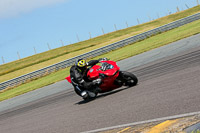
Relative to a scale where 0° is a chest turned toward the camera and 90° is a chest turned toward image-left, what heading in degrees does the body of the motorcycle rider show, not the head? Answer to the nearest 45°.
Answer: approximately 315°

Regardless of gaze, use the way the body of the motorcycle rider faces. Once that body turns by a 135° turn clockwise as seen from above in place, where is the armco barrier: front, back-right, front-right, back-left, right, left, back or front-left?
right
